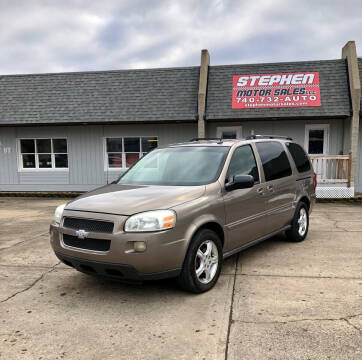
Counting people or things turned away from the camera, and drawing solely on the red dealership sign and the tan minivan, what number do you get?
0

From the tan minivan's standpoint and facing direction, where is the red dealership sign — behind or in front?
behind

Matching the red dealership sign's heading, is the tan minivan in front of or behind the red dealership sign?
in front

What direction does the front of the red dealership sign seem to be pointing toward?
toward the camera

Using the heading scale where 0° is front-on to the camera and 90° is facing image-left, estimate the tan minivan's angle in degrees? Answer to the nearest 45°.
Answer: approximately 45°

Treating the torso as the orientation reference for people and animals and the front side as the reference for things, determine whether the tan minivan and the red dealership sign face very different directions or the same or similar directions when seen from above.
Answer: same or similar directions
